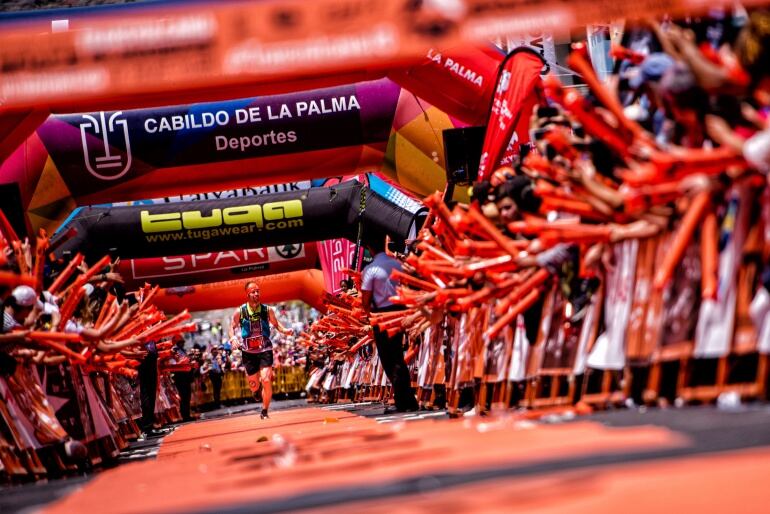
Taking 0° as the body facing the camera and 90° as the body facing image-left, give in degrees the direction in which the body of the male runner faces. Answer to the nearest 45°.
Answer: approximately 0°

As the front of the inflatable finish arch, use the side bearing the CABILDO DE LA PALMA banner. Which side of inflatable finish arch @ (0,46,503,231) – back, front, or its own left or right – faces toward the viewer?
front

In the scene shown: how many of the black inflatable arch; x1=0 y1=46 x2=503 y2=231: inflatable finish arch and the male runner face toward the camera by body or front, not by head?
3

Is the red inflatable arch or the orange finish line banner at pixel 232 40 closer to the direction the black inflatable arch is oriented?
the orange finish line banner

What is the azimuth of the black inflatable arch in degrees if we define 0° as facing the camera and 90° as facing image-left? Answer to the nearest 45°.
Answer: approximately 0°

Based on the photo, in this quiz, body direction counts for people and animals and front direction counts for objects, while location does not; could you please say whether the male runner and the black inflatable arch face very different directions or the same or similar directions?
same or similar directions

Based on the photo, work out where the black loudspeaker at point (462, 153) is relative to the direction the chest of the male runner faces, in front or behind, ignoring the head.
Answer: in front

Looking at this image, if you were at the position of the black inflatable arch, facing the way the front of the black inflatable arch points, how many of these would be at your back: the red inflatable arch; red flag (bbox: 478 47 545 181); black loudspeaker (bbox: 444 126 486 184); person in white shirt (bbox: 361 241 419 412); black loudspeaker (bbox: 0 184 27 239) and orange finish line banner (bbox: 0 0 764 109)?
1

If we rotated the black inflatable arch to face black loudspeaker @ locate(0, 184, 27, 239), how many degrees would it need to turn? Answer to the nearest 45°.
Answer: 0° — it already faces it

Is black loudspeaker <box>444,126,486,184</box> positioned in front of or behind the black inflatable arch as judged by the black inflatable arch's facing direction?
in front

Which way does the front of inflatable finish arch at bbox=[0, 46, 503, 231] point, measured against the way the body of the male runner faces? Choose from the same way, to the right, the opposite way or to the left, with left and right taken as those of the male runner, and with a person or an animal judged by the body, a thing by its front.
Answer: the same way

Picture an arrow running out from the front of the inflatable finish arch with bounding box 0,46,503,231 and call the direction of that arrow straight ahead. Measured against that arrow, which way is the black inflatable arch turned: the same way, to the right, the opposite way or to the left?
the same way
